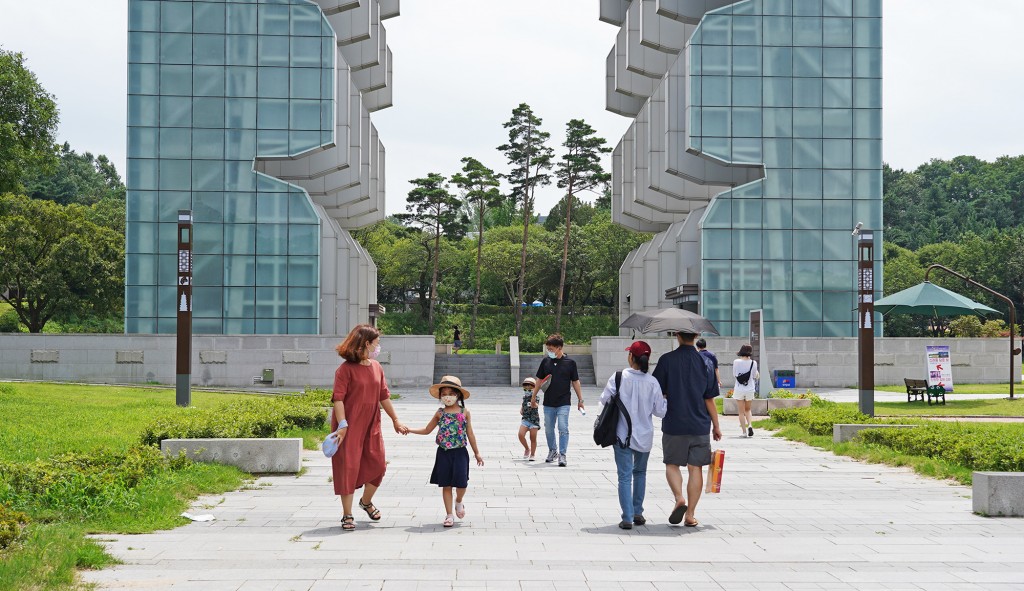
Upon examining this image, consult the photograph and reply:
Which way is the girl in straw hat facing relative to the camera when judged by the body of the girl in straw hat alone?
toward the camera

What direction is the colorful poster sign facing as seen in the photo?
toward the camera

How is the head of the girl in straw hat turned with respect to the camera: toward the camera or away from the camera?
toward the camera

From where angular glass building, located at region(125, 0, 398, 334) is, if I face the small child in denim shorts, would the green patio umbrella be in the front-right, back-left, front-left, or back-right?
front-left

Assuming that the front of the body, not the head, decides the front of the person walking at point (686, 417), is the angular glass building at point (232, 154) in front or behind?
in front

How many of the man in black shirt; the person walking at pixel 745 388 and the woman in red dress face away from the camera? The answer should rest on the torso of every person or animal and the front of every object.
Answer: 1

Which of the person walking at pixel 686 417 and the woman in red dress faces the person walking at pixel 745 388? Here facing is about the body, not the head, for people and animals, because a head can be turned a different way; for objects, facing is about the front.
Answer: the person walking at pixel 686 417

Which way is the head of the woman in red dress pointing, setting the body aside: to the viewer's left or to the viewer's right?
to the viewer's right

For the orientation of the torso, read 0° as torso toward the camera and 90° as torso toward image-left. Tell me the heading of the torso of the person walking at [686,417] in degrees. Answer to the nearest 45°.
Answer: approximately 180°

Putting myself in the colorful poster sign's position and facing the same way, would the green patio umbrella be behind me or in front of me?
behind

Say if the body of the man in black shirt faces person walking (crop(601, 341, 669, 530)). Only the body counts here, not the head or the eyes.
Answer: yes

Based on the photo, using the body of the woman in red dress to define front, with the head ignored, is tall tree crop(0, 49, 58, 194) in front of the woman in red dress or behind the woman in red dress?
behind

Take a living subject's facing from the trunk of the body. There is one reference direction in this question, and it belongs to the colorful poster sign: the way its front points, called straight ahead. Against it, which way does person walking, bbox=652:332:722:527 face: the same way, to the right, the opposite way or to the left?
the opposite way

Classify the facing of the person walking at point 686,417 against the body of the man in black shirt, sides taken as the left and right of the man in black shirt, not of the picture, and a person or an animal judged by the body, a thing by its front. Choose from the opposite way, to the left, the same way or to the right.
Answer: the opposite way

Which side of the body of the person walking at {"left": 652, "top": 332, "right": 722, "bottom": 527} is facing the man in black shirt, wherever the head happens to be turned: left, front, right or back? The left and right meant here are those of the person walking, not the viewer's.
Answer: front
